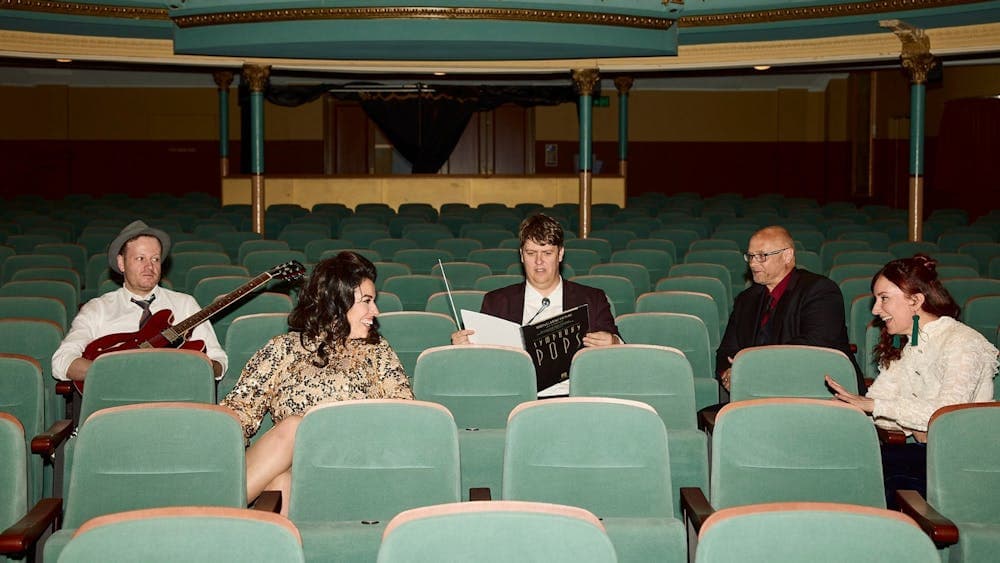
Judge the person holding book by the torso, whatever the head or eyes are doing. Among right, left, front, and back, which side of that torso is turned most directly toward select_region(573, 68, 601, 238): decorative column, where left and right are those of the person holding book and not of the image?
back

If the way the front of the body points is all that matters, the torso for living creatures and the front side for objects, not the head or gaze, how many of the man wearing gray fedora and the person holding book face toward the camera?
2

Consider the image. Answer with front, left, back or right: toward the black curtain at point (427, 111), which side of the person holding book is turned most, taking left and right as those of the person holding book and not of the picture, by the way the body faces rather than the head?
back

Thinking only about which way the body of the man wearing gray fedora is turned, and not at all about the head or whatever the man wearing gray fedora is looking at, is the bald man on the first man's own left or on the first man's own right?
on the first man's own left

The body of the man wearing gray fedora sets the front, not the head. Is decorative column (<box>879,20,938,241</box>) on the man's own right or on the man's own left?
on the man's own left

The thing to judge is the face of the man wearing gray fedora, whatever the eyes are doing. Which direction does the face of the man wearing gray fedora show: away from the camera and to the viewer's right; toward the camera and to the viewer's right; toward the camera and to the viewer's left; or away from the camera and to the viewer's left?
toward the camera and to the viewer's right

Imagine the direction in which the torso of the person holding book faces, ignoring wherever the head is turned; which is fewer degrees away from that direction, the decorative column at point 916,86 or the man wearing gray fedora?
the man wearing gray fedora

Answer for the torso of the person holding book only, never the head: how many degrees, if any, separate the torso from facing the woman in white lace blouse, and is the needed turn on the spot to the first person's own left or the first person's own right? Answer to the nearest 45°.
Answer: approximately 45° to the first person's own left

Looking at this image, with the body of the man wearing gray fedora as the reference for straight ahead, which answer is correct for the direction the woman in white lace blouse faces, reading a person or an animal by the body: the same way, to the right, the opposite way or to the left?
to the right

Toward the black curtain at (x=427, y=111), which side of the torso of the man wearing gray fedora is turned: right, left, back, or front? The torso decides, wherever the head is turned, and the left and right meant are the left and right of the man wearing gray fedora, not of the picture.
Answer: back

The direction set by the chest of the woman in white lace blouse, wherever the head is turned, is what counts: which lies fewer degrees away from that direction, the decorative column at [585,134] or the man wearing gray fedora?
the man wearing gray fedora

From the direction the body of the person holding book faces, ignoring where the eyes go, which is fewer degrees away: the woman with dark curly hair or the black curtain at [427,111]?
the woman with dark curly hair

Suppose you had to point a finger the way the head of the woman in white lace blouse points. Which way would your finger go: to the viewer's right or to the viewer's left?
to the viewer's left

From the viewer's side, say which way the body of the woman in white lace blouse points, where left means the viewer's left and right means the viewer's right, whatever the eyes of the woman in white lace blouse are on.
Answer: facing the viewer and to the left of the viewer
